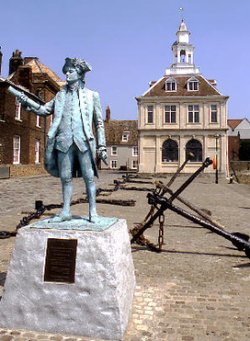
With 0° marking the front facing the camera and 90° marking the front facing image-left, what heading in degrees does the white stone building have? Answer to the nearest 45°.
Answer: approximately 0°

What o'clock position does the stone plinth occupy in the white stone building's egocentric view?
The stone plinth is roughly at 12 o'clock from the white stone building.

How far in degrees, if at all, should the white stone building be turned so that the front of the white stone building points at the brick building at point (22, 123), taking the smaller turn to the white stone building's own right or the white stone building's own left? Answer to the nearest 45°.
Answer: approximately 45° to the white stone building's own right

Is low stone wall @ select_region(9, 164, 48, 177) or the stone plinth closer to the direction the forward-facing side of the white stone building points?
the stone plinth

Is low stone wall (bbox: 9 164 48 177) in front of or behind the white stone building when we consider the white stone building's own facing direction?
in front

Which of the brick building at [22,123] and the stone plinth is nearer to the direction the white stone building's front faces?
the stone plinth
